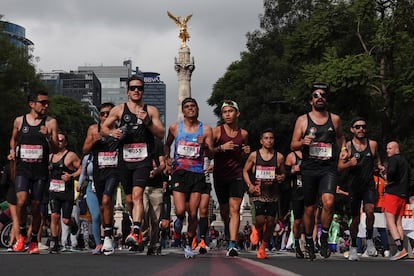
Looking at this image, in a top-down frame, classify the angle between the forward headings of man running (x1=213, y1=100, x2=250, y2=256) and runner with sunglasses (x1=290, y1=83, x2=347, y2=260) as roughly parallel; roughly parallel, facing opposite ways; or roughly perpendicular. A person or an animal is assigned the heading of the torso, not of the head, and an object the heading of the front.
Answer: roughly parallel

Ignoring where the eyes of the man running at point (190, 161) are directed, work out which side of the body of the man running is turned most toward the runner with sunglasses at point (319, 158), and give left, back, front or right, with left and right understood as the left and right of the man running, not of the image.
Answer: left

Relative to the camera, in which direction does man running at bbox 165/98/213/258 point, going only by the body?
toward the camera

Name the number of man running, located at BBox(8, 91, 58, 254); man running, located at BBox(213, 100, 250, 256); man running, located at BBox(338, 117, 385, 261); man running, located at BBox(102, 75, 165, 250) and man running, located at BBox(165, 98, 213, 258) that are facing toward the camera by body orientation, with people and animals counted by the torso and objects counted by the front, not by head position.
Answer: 5

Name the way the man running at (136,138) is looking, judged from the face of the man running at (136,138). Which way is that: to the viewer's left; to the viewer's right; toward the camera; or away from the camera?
toward the camera

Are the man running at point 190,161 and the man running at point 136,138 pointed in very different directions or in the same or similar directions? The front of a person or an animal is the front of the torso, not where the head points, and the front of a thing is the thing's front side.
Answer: same or similar directions

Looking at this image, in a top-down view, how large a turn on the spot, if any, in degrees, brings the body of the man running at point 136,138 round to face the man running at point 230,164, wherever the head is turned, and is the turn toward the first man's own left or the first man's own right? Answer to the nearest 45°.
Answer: approximately 135° to the first man's own left

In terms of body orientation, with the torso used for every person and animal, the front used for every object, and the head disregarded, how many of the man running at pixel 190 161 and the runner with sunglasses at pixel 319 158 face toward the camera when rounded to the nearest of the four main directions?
2

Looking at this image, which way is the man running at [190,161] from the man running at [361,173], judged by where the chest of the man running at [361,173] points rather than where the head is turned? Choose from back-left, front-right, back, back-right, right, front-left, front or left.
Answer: front-right

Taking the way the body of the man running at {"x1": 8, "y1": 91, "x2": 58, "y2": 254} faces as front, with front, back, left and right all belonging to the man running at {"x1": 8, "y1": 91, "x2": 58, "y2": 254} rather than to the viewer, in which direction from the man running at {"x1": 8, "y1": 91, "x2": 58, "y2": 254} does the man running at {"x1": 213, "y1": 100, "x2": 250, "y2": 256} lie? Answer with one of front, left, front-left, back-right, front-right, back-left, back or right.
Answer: left

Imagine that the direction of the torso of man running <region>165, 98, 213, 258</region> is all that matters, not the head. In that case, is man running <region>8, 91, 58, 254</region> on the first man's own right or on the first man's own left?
on the first man's own right

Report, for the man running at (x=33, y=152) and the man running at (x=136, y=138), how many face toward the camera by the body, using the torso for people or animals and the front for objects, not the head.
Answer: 2

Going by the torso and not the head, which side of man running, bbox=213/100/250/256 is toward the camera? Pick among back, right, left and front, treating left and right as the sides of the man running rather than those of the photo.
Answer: front

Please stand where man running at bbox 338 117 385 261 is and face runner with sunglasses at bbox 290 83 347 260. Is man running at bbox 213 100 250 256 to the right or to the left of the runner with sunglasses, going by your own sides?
right

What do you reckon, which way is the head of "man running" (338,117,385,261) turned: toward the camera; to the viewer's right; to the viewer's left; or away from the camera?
toward the camera

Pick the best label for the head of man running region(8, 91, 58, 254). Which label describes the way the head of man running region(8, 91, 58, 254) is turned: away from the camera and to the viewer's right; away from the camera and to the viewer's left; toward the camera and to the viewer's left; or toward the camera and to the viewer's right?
toward the camera and to the viewer's right
